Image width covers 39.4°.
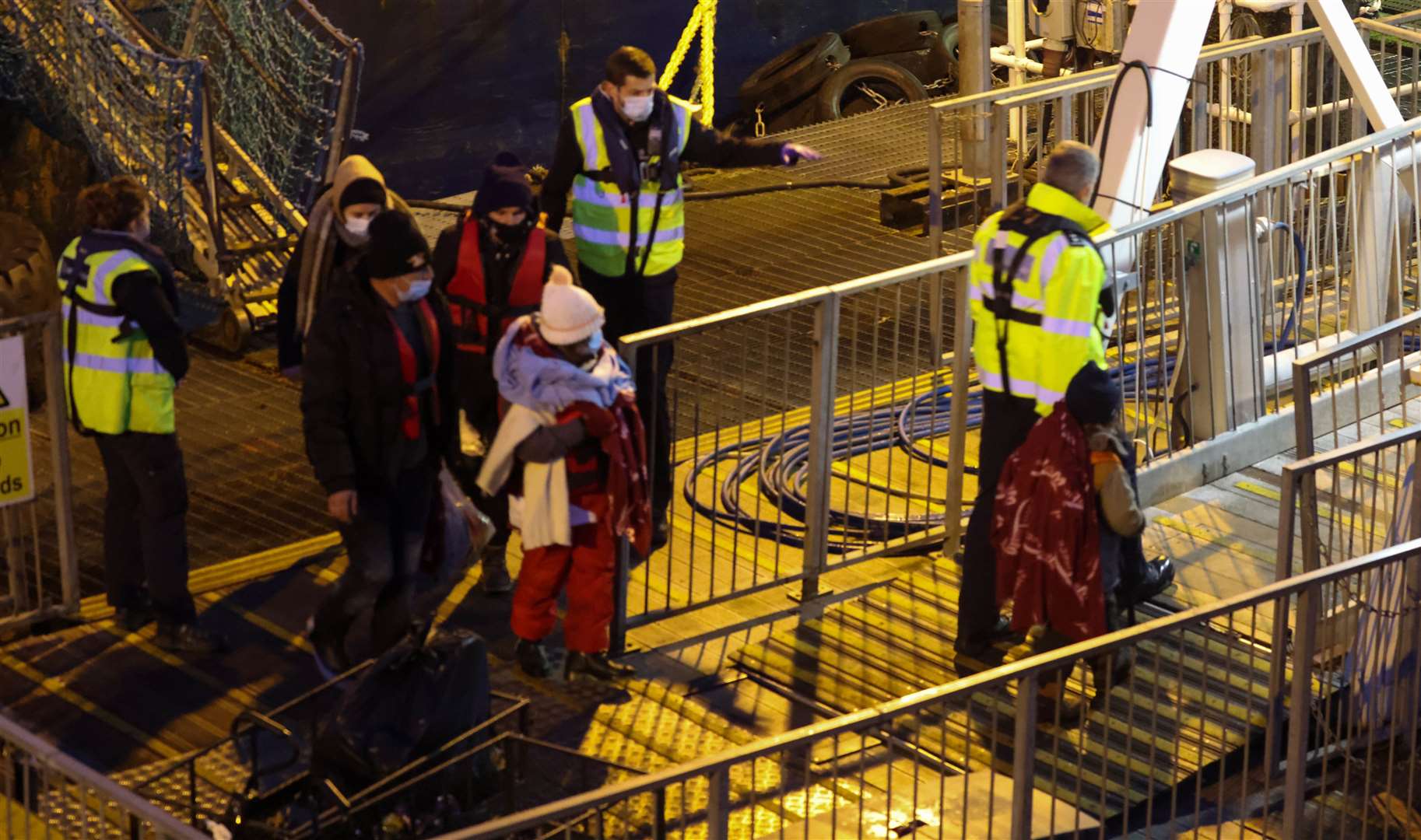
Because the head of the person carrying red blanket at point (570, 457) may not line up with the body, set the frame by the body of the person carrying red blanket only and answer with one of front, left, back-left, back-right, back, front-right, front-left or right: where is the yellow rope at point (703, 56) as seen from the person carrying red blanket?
back-left

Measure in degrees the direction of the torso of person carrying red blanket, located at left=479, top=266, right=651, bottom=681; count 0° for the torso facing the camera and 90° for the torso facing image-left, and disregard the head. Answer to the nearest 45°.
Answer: approximately 315°

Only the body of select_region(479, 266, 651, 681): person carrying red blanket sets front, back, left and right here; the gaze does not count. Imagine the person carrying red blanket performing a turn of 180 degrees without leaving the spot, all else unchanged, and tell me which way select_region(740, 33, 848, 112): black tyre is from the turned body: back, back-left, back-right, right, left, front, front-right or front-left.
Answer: front-right

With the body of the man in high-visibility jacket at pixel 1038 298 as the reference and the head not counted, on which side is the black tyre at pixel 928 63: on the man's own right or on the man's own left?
on the man's own left

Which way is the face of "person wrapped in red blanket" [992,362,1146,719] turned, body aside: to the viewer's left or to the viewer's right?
to the viewer's right

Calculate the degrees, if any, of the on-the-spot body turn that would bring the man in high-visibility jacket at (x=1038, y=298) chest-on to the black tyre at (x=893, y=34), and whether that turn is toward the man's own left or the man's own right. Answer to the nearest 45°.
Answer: approximately 45° to the man's own left

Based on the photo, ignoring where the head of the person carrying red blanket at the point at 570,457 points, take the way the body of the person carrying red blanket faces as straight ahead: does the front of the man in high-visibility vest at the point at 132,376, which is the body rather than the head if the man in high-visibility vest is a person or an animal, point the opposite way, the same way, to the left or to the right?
to the left

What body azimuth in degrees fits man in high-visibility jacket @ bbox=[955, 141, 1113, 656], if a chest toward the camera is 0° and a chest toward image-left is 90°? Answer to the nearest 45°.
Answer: approximately 225°

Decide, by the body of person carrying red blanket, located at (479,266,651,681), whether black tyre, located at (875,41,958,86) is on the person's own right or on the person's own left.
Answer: on the person's own left

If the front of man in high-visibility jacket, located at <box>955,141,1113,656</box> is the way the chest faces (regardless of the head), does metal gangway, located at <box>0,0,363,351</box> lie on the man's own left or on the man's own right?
on the man's own left

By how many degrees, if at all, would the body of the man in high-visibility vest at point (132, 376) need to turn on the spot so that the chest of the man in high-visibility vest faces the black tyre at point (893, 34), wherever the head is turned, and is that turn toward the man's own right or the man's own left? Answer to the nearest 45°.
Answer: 0° — they already face it

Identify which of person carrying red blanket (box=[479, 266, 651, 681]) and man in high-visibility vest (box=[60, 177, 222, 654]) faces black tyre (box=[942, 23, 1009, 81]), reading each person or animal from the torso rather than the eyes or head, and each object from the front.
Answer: the man in high-visibility vest
